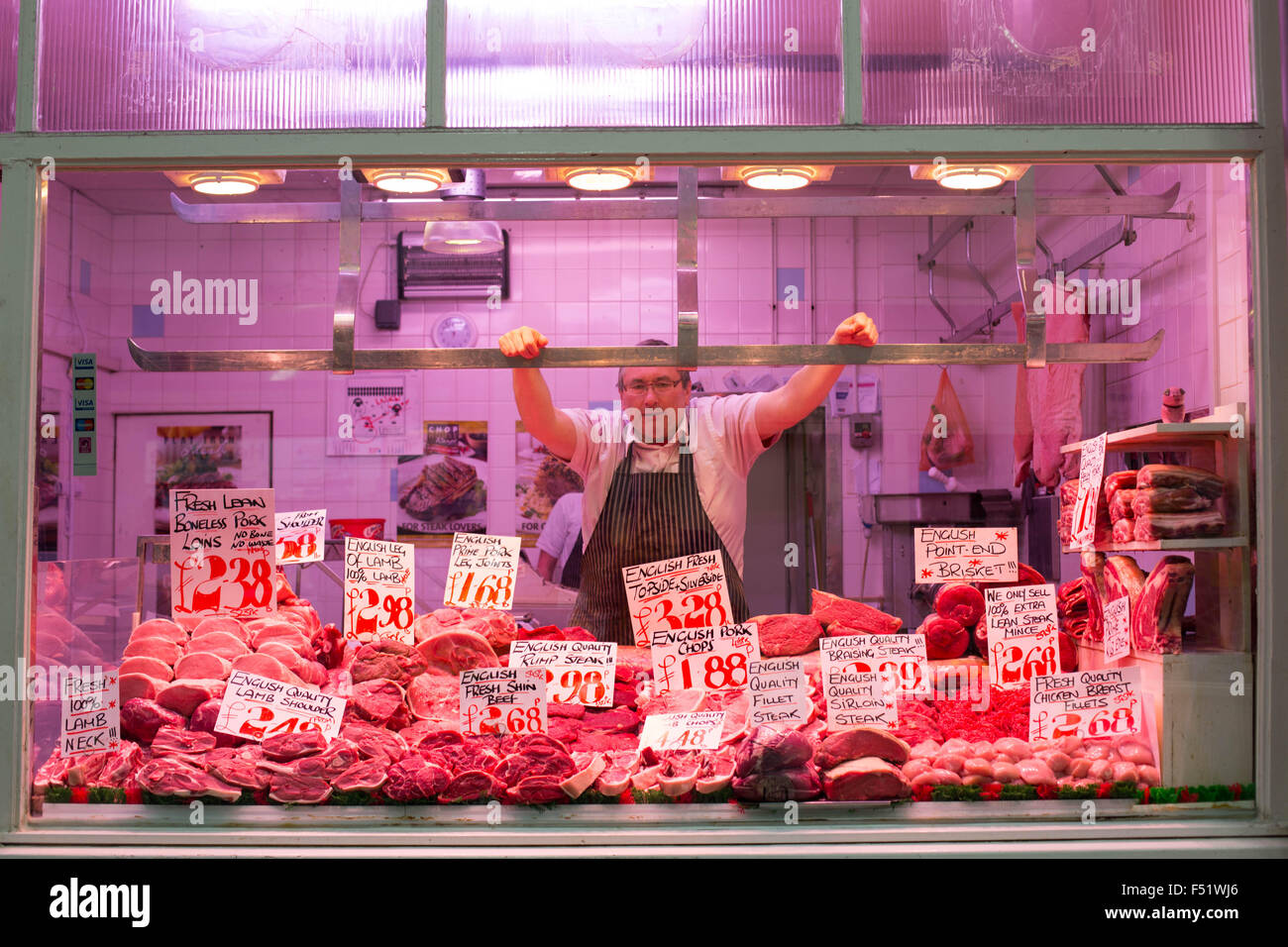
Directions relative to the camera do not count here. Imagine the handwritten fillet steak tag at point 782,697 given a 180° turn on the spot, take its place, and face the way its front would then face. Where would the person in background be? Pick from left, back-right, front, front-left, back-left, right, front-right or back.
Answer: front-left

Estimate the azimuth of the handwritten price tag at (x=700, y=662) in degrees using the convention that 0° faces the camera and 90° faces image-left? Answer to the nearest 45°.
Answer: approximately 0°
